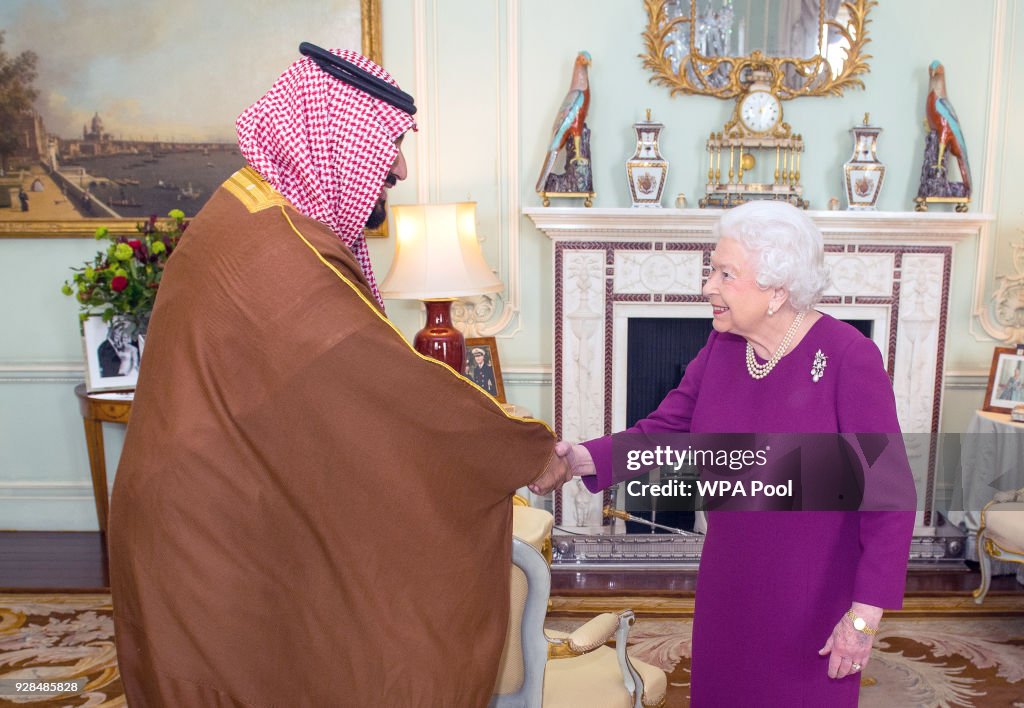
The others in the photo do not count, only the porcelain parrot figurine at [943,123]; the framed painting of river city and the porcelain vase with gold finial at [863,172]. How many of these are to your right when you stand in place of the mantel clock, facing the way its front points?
1

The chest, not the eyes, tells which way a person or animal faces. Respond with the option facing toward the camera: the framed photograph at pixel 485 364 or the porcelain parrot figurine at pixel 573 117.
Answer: the framed photograph

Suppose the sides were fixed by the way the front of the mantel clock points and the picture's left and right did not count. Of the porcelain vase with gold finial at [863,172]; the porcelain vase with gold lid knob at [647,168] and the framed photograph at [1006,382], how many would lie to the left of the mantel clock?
2

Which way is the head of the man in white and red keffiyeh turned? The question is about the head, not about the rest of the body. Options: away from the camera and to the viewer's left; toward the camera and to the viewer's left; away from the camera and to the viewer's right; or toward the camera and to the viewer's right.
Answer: away from the camera and to the viewer's right

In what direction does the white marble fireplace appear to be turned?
toward the camera

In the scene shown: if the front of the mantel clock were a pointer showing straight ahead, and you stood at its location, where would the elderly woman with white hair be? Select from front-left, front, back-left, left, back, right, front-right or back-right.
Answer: front

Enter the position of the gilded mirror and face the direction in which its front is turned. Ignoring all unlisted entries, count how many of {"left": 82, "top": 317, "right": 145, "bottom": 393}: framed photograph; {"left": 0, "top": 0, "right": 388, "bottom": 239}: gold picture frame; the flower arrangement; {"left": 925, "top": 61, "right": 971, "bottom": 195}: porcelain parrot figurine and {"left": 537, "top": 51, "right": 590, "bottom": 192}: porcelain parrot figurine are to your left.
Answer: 1

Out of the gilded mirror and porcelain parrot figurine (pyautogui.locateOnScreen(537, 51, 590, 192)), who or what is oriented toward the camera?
the gilded mirror

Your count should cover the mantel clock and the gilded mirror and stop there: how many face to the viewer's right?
0

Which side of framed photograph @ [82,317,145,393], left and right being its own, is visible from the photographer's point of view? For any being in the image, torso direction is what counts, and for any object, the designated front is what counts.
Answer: front

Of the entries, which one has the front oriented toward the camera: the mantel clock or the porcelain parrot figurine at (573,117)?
the mantel clock

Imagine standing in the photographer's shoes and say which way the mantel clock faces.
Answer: facing the viewer

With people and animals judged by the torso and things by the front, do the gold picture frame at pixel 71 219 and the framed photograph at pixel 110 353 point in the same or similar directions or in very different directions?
same or similar directions

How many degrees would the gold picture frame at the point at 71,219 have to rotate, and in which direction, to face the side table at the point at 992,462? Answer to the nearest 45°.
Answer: approximately 45° to its left
